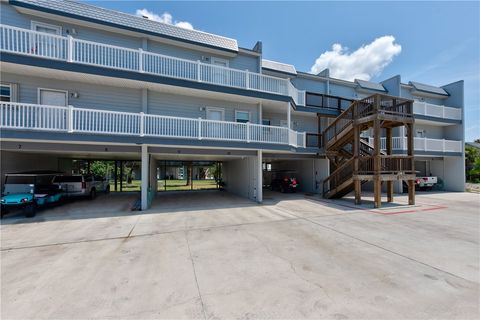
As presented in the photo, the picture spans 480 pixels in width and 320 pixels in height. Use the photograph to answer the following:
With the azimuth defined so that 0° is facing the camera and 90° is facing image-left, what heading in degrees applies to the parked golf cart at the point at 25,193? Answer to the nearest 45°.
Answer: approximately 45°

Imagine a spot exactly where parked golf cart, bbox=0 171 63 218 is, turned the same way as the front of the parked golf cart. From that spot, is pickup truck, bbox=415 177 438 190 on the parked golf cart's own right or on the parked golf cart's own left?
on the parked golf cart's own left

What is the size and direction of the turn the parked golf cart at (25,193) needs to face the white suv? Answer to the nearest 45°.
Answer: approximately 180°

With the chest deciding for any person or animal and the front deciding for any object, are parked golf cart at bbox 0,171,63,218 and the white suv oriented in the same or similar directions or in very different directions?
very different directions

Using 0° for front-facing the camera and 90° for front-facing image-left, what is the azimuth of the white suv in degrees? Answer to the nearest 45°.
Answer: approximately 225°
